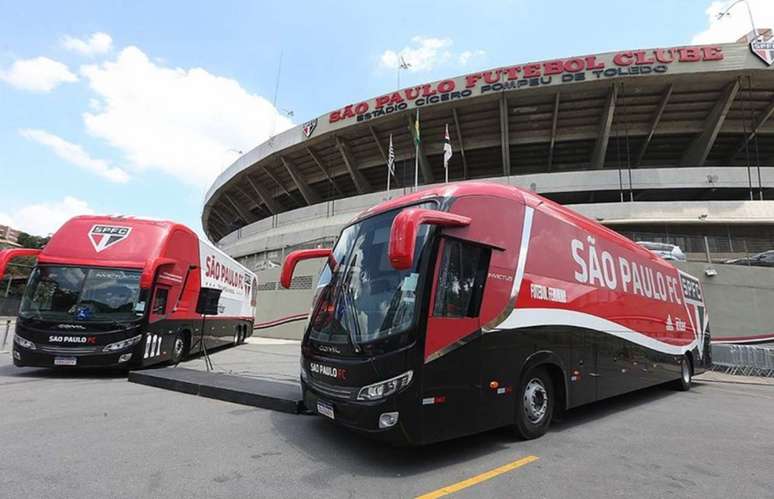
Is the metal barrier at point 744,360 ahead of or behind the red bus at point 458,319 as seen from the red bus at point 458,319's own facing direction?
behind

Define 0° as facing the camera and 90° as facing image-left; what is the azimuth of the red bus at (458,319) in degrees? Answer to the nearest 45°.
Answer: approximately 45°

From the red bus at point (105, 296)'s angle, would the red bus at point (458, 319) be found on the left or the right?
on its left

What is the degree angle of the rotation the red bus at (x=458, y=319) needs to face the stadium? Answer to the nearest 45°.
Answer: approximately 135° to its right

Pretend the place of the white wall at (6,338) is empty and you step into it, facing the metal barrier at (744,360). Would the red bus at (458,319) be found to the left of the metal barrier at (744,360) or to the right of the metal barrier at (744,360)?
right

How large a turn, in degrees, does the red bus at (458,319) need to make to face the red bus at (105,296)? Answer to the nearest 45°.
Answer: approximately 45° to its right

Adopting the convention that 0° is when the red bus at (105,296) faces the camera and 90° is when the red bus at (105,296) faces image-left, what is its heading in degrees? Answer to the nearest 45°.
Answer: approximately 45°

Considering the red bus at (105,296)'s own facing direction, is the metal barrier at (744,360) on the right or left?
on its left
